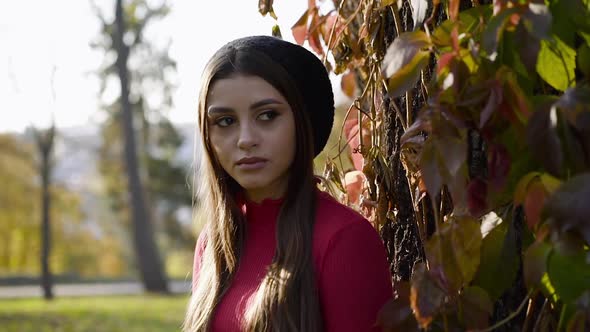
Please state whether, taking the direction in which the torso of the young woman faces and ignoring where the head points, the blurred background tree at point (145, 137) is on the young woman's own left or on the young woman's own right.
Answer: on the young woman's own right

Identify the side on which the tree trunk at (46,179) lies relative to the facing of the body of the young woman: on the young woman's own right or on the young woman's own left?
on the young woman's own right

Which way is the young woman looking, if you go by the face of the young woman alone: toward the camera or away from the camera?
toward the camera

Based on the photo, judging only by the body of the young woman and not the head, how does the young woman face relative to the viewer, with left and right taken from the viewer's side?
facing the viewer and to the left of the viewer
